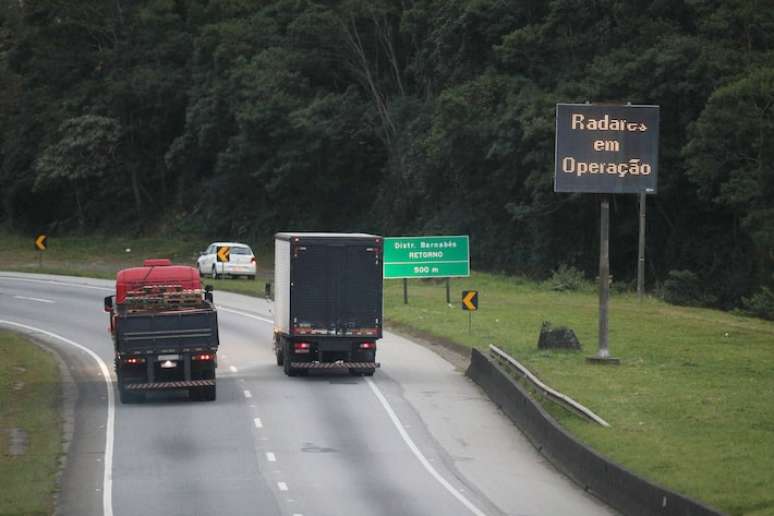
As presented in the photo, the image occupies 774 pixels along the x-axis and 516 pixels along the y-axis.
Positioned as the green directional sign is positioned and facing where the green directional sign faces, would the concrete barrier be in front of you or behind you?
in front

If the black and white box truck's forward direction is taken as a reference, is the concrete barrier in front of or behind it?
behind

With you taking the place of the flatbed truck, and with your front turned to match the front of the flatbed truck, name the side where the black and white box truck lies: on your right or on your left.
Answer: on your right

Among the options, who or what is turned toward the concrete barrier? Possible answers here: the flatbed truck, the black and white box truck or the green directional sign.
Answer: the green directional sign

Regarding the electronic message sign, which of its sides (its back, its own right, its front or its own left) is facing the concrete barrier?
front

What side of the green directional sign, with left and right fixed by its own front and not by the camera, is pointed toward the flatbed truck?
front

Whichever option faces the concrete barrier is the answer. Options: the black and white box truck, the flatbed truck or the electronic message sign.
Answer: the electronic message sign

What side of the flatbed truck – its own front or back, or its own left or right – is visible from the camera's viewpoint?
back

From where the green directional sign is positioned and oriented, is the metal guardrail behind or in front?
in front

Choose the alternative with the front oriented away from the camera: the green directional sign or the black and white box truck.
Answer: the black and white box truck

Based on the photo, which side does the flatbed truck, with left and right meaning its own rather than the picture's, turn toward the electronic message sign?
right

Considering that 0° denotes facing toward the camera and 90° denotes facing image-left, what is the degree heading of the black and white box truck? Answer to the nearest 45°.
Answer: approximately 180°

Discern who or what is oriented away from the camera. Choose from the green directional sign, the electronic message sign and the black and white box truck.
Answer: the black and white box truck

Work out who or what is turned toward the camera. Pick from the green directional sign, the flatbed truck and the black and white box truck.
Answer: the green directional sign

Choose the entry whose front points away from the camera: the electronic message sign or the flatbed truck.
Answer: the flatbed truck
